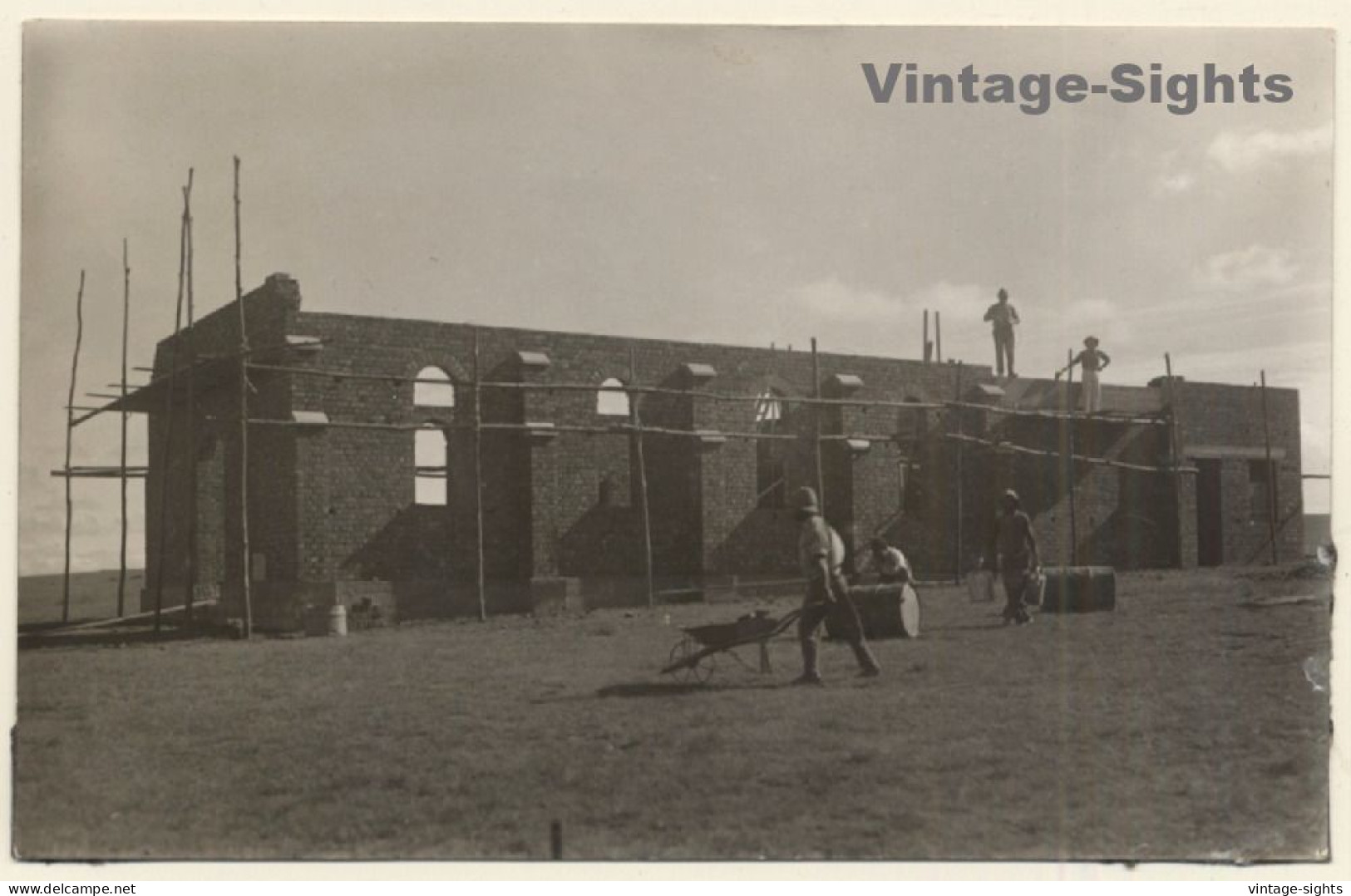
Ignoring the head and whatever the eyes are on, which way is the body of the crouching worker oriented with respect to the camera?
to the viewer's left

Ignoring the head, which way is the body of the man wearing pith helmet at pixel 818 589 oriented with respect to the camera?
to the viewer's left

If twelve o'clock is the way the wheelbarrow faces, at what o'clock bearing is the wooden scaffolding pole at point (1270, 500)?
The wooden scaffolding pole is roughly at 4 o'clock from the wheelbarrow.

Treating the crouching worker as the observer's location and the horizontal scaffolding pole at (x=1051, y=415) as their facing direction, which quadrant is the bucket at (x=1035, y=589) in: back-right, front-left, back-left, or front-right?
front-right

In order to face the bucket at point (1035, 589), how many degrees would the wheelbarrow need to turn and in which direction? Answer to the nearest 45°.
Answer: approximately 135° to its right

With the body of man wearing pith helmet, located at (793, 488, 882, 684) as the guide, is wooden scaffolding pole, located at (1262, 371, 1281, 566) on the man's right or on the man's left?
on the man's right

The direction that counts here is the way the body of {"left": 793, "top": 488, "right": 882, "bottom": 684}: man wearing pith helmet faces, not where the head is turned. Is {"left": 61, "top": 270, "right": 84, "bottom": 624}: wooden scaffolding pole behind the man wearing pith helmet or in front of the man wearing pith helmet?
in front

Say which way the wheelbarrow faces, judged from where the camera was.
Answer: facing to the left of the viewer
